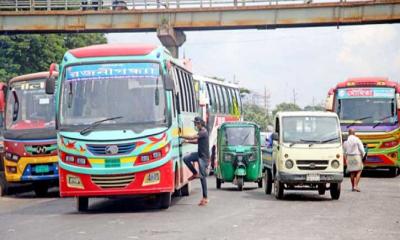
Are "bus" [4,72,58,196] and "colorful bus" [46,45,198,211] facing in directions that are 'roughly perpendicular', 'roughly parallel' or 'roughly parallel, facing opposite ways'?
roughly parallel

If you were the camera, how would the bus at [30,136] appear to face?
facing the viewer

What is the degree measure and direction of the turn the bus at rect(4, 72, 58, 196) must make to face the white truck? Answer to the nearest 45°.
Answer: approximately 45° to its left

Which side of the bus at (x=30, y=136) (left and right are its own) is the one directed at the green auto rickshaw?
left

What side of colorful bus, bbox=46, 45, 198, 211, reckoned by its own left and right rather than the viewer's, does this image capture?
front

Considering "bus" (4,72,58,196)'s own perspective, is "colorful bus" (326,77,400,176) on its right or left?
on its left

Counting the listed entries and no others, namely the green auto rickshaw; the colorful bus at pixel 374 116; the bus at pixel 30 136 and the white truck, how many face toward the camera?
4

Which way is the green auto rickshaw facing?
toward the camera

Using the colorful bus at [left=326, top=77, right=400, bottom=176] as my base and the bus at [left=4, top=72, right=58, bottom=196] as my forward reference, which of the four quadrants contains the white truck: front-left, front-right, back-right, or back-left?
front-left

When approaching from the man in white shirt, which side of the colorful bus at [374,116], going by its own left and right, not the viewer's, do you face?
front

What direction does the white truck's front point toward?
toward the camera
